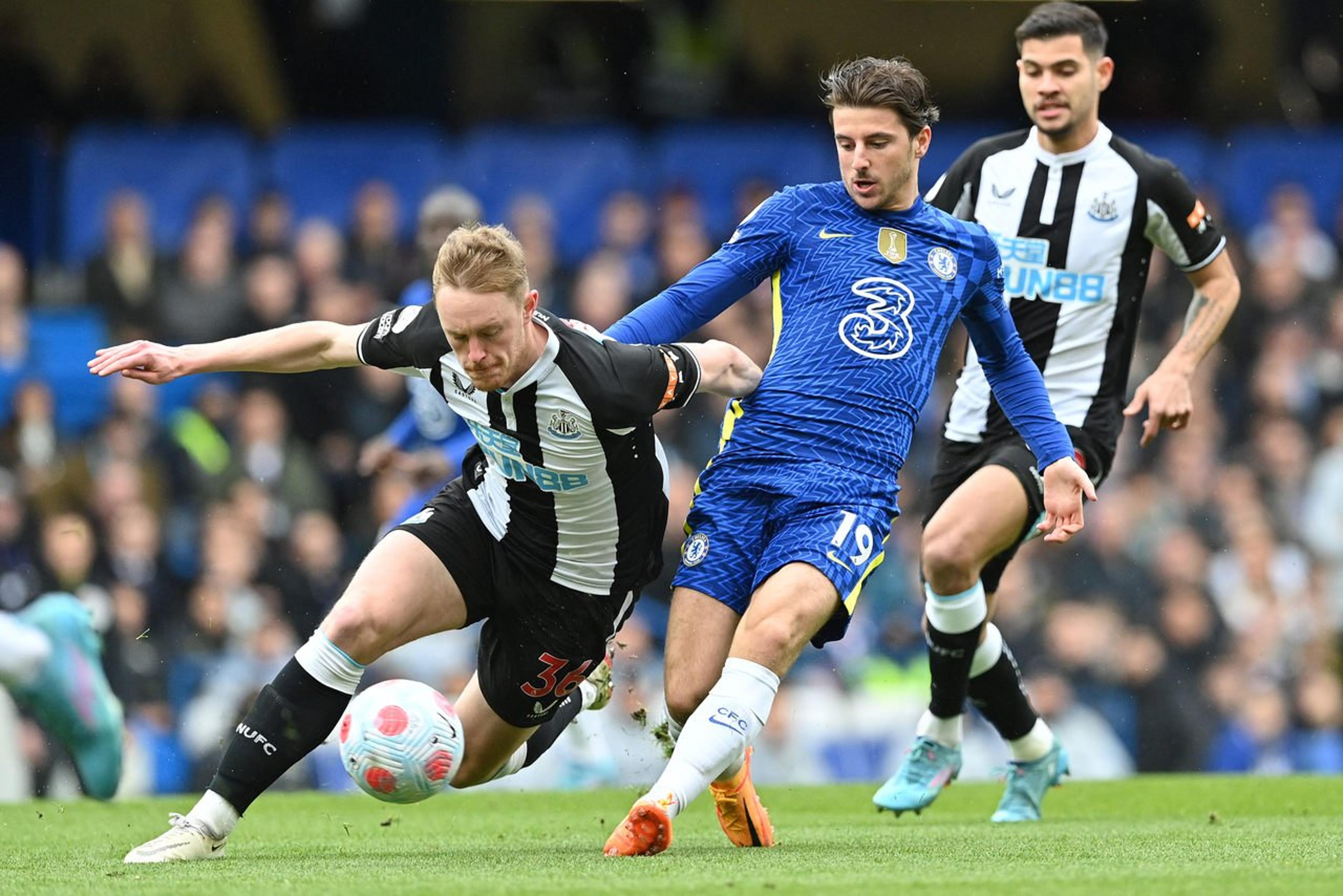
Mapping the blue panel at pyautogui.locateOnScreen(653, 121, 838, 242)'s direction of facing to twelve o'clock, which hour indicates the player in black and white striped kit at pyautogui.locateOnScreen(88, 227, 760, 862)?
The player in black and white striped kit is roughly at 12 o'clock from the blue panel.

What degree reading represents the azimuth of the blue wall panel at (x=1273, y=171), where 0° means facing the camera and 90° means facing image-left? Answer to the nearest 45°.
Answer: approximately 0°

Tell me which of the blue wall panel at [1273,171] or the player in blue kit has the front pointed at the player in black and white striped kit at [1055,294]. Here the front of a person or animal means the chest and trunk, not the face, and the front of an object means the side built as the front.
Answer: the blue wall panel

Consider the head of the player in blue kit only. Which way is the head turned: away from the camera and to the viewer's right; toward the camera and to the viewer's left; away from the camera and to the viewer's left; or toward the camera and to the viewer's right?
toward the camera and to the viewer's left

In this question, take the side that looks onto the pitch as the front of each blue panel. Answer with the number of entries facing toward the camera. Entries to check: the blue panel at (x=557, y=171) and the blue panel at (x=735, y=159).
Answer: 2

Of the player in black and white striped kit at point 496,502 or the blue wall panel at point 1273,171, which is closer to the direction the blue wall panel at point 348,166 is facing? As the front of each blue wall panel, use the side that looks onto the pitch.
the player in black and white striped kit

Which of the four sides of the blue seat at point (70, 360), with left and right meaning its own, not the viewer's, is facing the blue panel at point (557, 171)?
left
